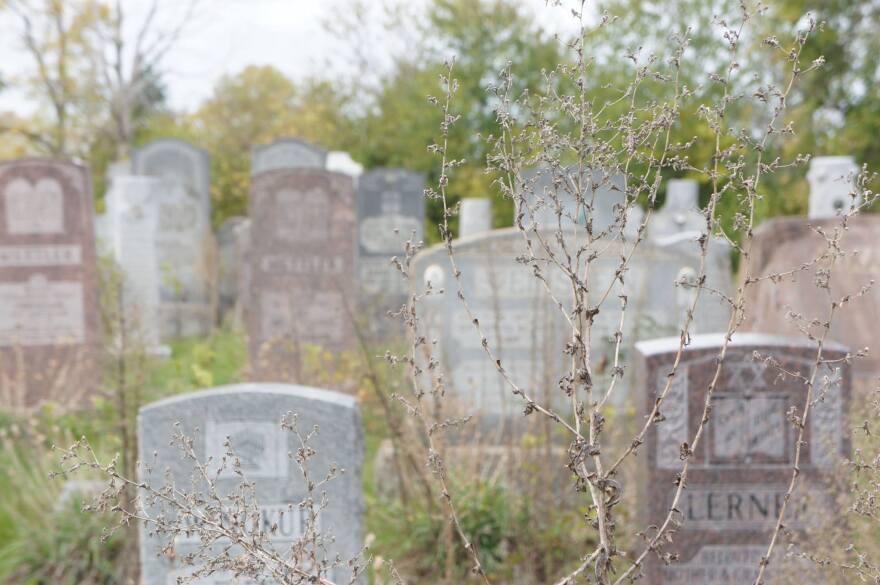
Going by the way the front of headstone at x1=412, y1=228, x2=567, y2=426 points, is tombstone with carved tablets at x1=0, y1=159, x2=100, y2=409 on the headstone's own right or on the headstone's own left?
on the headstone's own right

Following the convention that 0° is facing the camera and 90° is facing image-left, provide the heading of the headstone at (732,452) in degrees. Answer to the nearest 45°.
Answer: approximately 0°

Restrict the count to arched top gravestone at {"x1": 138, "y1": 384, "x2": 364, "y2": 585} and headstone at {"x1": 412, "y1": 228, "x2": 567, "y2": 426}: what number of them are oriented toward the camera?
2

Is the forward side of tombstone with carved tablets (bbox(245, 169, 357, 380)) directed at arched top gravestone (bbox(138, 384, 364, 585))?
yes

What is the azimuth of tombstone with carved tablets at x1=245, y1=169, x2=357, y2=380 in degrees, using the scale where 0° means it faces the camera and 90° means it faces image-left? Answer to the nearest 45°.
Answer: approximately 0°

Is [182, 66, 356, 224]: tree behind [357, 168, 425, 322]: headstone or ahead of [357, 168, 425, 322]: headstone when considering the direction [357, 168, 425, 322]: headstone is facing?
behind

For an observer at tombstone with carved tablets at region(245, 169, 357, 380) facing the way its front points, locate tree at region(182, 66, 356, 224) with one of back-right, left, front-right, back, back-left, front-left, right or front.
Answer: back

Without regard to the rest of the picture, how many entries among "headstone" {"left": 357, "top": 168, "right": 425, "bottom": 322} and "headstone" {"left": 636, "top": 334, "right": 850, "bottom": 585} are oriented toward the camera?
2

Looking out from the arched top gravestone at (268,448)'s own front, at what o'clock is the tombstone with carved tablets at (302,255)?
The tombstone with carved tablets is roughly at 6 o'clock from the arched top gravestone.

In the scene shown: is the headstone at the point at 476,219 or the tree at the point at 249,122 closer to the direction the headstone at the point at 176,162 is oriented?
the headstone

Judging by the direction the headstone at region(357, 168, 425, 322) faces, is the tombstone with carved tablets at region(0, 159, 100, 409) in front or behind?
in front
